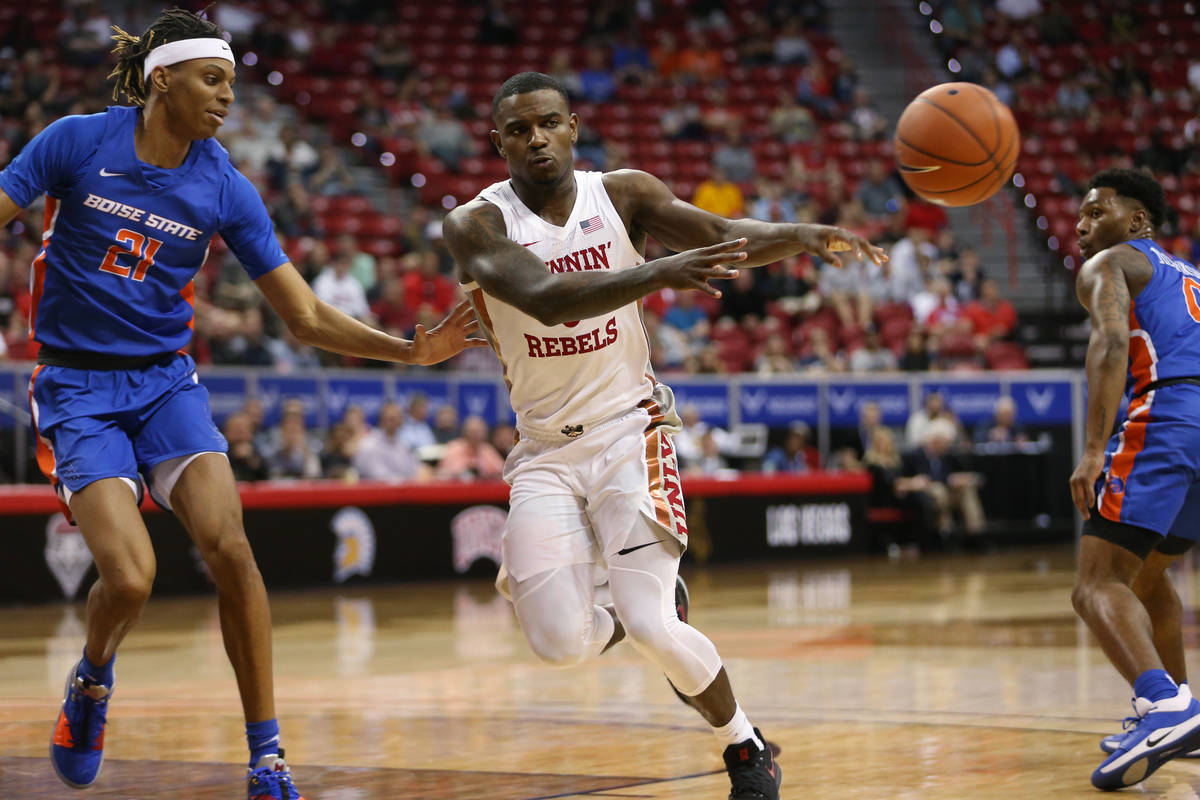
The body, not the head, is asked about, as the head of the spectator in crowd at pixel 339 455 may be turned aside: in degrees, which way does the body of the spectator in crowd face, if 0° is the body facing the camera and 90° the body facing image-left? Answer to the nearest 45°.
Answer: approximately 0°

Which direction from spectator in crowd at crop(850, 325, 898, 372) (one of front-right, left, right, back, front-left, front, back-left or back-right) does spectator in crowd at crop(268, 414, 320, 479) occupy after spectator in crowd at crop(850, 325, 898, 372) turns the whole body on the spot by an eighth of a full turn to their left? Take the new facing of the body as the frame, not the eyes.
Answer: right

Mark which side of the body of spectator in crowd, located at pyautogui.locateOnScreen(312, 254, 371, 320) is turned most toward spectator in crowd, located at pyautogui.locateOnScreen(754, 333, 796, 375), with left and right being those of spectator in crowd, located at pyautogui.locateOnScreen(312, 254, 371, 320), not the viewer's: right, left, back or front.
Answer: left

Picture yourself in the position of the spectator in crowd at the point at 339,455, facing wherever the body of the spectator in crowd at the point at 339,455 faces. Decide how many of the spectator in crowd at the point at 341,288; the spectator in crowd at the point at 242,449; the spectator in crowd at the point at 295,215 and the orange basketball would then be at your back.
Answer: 2

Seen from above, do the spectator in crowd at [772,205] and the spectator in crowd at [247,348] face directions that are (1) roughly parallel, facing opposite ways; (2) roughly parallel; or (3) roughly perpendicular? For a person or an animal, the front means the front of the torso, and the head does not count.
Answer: roughly parallel

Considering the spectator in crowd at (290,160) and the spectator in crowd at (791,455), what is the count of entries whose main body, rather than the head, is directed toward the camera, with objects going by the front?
2

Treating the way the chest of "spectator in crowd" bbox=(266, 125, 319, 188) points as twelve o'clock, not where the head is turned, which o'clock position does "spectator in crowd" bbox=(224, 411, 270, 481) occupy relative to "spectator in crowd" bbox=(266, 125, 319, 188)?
"spectator in crowd" bbox=(224, 411, 270, 481) is roughly at 12 o'clock from "spectator in crowd" bbox=(266, 125, 319, 188).

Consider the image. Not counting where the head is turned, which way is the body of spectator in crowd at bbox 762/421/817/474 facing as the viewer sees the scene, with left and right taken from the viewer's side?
facing the viewer

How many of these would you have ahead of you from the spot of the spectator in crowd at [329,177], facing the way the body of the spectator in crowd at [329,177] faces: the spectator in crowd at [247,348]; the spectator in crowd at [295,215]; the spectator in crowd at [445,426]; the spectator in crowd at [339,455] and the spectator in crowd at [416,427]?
5

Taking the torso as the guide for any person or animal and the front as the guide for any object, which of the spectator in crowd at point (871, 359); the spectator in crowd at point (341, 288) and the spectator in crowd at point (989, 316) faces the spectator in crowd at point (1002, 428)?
the spectator in crowd at point (989, 316)

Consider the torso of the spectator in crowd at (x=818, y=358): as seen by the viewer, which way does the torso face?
toward the camera

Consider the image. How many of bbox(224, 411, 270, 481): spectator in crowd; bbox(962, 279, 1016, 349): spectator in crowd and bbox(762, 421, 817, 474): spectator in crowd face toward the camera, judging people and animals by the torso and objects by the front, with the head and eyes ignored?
3

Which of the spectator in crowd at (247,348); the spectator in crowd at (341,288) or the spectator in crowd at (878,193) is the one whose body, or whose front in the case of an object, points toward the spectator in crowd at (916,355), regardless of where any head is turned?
the spectator in crowd at (878,193)

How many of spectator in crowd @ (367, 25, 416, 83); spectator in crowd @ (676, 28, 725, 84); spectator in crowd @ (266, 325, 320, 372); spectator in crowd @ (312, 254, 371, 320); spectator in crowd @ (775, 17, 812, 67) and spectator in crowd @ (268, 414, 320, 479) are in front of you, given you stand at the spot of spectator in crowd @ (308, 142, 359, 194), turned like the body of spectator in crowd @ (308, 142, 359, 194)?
3
